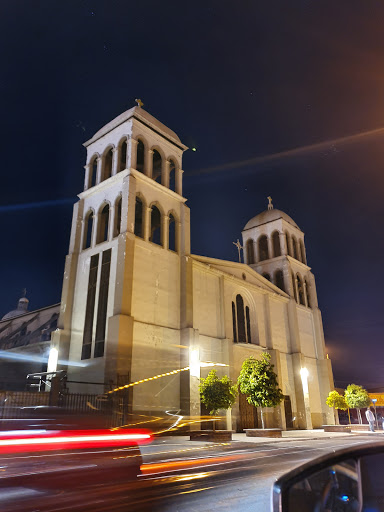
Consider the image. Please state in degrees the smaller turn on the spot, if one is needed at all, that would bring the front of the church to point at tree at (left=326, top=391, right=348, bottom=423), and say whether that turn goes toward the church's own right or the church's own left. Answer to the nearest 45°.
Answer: approximately 90° to the church's own left

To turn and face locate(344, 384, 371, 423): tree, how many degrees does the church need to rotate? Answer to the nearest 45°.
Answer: approximately 90° to its left

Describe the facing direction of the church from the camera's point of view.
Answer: facing the viewer and to the right of the viewer

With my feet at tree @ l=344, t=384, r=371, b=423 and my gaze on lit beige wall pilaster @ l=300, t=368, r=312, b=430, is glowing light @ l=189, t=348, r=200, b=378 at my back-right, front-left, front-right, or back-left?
front-left
